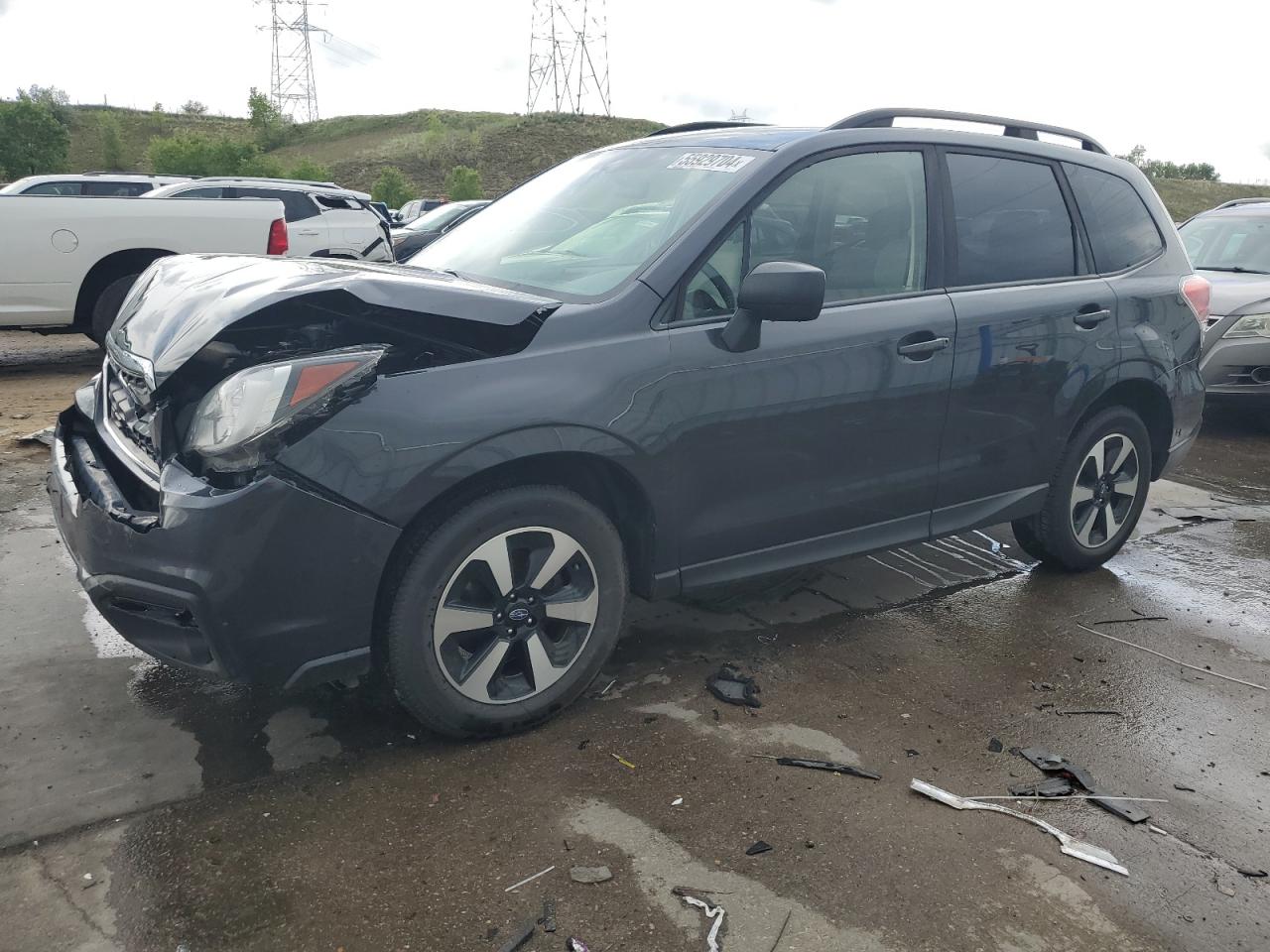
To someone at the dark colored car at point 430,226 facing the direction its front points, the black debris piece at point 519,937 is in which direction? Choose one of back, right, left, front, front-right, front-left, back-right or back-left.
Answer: front-left

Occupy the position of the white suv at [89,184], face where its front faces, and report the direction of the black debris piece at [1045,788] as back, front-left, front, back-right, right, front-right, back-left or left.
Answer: left

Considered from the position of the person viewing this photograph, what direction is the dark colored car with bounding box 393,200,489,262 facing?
facing the viewer and to the left of the viewer

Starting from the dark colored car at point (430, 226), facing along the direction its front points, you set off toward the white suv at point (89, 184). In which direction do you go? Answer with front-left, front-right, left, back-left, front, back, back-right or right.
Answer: front-right

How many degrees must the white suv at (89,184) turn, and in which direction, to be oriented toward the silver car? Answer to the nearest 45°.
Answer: approximately 135° to its left

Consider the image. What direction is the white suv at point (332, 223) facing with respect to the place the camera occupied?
facing to the left of the viewer

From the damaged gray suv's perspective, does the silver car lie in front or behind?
behind

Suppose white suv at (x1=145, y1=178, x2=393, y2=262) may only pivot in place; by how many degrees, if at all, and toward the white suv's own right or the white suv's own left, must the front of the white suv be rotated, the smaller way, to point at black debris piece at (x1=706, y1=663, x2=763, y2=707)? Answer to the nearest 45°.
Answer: approximately 90° to the white suv's own left

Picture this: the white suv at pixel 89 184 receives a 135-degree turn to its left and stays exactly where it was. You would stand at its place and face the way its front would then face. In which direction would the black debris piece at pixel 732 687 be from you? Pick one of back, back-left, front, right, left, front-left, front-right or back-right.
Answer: front-right

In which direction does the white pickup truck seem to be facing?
to the viewer's left

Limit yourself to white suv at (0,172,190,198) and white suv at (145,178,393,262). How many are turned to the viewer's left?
2

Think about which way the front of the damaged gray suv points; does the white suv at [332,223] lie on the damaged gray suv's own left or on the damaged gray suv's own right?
on the damaged gray suv's own right

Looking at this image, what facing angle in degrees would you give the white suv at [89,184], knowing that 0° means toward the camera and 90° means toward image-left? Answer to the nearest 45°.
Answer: approximately 90°

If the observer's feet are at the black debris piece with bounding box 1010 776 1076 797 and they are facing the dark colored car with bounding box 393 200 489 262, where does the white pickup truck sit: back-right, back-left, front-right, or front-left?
front-left

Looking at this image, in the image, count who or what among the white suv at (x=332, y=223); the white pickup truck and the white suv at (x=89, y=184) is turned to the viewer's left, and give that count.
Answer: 3
